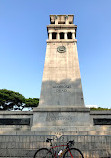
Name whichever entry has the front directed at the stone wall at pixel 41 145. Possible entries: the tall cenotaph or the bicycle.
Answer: the tall cenotaph

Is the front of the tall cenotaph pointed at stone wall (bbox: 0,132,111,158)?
yes

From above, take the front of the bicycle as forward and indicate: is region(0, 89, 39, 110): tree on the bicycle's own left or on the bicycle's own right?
on the bicycle's own left

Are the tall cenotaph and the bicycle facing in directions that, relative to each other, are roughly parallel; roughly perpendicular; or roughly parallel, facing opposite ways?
roughly perpendicular

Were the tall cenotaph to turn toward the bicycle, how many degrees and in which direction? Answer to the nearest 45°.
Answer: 0° — it already faces it

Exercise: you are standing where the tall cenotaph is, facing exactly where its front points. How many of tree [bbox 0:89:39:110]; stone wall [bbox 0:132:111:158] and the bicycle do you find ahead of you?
2

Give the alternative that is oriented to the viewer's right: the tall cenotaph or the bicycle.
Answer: the bicycle

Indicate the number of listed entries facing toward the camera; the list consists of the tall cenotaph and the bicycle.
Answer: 1

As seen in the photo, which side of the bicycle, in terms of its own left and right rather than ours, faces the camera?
right

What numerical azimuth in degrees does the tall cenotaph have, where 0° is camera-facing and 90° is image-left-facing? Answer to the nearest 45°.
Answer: approximately 0°
